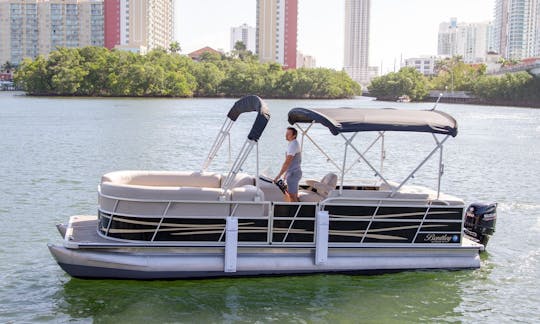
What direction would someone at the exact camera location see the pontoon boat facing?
facing to the left of the viewer

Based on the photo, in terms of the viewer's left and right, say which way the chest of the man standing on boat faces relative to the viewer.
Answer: facing to the left of the viewer
